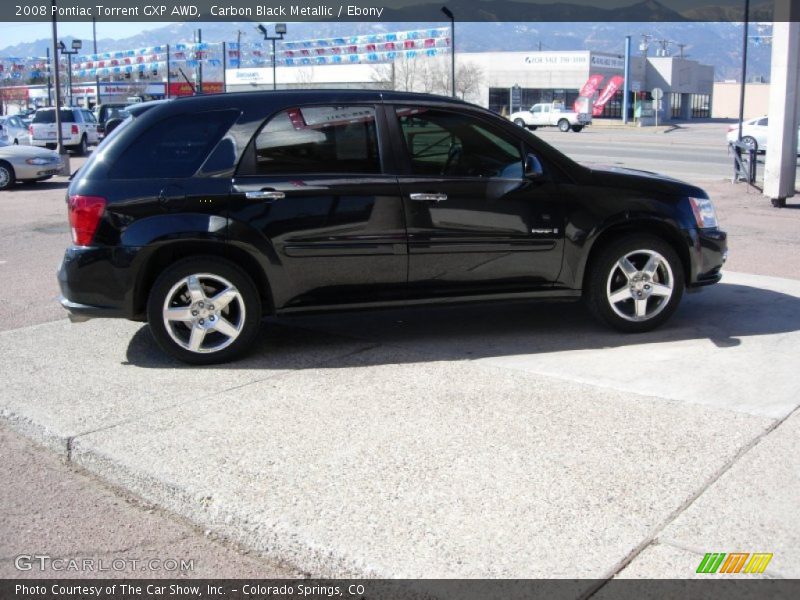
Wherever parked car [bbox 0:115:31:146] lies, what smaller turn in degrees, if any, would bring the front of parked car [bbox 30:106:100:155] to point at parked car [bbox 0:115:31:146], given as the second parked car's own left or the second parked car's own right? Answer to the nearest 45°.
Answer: approximately 90° to the second parked car's own left

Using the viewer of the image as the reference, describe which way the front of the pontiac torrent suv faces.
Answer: facing to the right of the viewer

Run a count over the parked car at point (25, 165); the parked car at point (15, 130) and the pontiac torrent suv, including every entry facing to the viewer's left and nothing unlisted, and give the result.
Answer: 0

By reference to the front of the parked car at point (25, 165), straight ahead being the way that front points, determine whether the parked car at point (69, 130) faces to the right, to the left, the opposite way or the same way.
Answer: to the left

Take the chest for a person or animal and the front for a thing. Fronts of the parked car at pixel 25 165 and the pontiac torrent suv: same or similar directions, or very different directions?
same or similar directions

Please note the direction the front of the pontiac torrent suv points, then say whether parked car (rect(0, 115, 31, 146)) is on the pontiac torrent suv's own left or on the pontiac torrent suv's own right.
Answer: on the pontiac torrent suv's own left

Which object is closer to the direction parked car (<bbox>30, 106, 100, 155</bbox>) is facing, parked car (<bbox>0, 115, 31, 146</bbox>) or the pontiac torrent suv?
the parked car

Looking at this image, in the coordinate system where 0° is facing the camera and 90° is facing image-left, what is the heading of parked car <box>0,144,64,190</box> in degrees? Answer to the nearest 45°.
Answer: approximately 315°

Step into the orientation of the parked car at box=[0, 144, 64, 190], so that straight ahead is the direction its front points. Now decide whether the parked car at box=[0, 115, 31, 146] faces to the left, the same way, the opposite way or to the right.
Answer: the same way

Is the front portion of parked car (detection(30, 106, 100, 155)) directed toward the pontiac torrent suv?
no

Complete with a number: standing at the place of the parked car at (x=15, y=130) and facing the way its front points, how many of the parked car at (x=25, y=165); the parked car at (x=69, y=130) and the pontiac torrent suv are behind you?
0

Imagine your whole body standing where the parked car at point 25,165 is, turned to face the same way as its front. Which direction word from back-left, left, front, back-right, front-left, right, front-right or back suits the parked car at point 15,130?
back-left

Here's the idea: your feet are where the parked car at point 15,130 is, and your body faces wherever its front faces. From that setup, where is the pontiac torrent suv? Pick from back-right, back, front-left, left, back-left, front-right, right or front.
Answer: front-right

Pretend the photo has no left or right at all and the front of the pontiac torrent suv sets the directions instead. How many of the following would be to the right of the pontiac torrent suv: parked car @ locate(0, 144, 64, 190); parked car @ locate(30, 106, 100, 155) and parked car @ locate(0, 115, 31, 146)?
0

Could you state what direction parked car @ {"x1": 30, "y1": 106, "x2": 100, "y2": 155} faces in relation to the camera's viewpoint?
facing away from the viewer and to the right of the viewer
